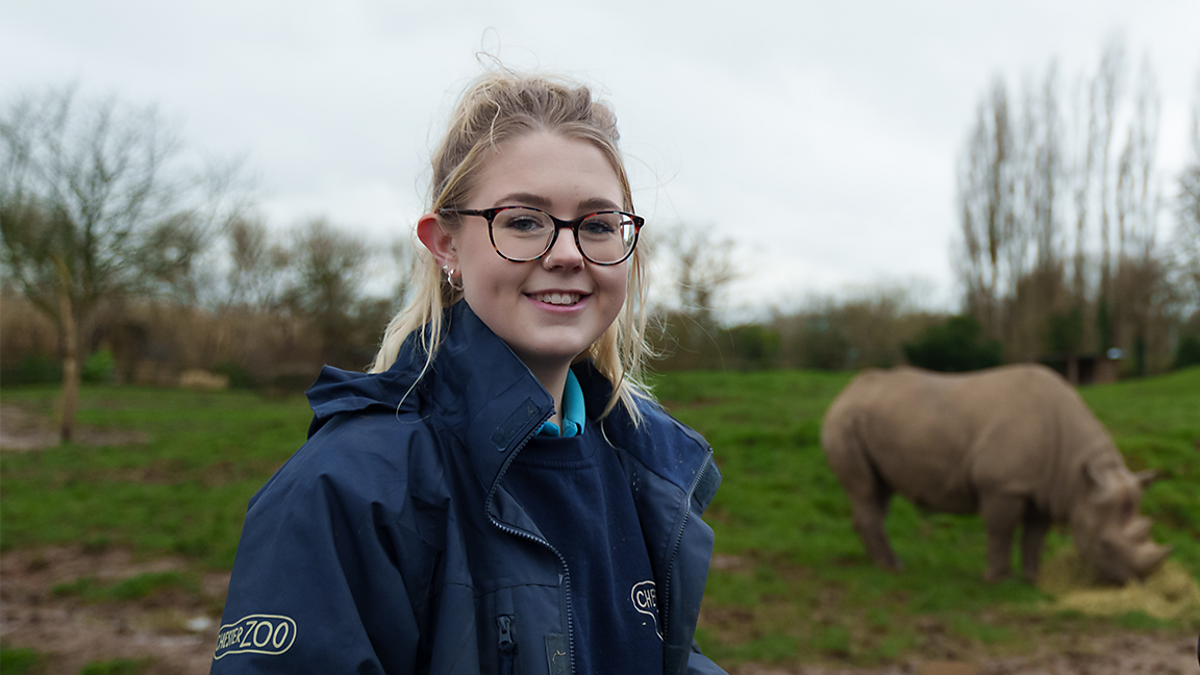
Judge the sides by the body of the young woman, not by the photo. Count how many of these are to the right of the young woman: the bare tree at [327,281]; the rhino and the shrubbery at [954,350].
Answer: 0

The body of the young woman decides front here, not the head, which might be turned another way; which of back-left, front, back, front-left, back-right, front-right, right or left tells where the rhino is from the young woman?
left

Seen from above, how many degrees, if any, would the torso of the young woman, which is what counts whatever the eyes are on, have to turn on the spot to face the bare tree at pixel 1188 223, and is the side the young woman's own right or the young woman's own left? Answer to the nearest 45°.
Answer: approximately 90° to the young woman's own left

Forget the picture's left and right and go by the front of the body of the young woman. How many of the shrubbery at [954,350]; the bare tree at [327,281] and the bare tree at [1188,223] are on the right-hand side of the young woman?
0

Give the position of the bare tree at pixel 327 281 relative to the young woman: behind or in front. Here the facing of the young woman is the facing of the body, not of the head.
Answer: behind

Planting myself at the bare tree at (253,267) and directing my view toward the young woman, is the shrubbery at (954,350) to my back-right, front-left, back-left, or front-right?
front-left

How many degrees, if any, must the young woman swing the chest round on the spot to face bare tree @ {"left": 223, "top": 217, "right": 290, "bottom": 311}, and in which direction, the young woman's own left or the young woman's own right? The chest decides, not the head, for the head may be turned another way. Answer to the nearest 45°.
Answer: approximately 135° to the young woman's own left

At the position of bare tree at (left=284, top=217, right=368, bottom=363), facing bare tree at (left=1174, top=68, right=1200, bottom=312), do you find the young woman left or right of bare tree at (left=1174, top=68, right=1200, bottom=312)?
right

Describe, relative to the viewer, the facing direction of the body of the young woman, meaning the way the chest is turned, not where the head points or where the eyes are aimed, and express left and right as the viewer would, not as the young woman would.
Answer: facing the viewer and to the right of the viewer
